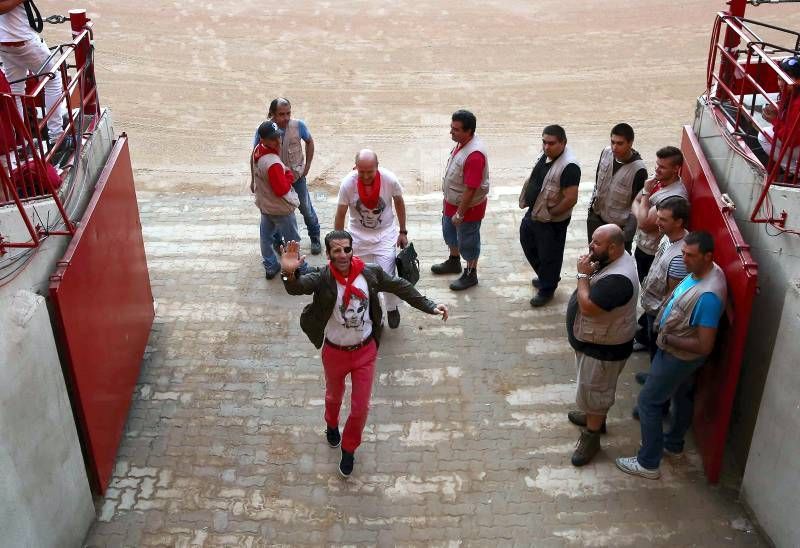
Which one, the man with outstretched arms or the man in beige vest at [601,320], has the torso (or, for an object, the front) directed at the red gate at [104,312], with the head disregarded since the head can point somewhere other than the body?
the man in beige vest

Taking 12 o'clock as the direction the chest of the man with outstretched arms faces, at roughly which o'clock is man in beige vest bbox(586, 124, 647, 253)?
The man in beige vest is roughly at 8 o'clock from the man with outstretched arms.

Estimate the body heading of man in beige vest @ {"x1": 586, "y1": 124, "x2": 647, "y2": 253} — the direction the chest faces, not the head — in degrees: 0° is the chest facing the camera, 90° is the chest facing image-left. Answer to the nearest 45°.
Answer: approximately 45°

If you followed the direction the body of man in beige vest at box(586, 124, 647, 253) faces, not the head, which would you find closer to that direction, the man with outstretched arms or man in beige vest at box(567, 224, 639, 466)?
the man with outstretched arms

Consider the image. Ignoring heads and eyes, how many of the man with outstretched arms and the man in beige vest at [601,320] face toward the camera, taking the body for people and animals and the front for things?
1

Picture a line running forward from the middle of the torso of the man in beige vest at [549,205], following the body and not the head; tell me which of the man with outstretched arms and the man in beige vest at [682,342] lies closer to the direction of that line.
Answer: the man with outstretched arms

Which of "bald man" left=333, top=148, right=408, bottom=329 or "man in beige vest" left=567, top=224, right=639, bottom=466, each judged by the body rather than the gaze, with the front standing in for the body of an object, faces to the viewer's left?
the man in beige vest

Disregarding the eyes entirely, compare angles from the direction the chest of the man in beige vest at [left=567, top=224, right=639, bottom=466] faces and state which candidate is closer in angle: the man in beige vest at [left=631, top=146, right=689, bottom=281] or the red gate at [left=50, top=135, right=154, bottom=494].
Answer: the red gate

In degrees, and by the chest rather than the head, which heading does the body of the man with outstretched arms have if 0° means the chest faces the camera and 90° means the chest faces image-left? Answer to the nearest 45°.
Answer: approximately 0°

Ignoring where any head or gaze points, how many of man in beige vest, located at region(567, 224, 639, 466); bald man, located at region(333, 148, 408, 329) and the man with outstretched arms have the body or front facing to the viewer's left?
1

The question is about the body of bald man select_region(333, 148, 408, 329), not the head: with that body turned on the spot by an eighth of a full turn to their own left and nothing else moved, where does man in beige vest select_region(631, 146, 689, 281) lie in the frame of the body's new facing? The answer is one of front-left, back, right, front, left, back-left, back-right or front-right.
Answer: front-left

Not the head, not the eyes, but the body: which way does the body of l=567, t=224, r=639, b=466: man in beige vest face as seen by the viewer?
to the viewer's left

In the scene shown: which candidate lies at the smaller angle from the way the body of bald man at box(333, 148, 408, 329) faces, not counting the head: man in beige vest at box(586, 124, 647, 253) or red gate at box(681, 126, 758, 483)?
the red gate

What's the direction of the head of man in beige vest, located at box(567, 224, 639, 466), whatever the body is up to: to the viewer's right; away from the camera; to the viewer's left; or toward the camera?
to the viewer's left
